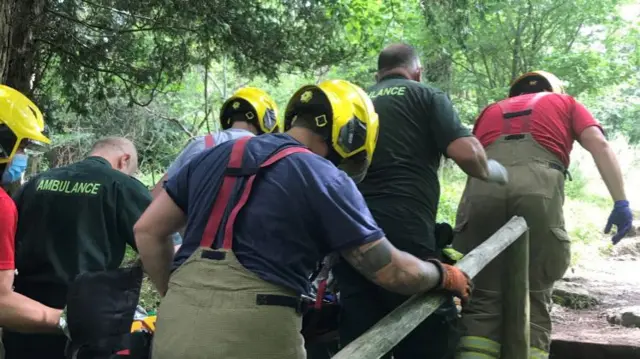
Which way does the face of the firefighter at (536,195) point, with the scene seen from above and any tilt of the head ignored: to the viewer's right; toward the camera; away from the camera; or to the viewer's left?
away from the camera

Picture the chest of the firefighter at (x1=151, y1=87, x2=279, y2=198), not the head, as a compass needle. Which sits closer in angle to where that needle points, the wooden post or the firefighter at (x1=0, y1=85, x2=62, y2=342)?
the wooden post

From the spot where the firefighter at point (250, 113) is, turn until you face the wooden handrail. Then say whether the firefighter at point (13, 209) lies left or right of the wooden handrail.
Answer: right

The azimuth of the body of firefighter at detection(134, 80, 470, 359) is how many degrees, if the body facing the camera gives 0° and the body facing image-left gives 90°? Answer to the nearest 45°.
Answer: approximately 225°

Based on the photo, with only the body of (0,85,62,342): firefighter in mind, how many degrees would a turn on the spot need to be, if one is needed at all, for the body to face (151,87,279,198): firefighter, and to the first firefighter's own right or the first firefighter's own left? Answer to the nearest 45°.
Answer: approximately 45° to the first firefighter's own left

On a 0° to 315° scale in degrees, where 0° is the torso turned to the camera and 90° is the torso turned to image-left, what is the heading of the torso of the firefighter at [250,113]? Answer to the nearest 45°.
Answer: approximately 225°

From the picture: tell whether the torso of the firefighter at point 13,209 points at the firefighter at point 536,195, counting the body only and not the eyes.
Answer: yes

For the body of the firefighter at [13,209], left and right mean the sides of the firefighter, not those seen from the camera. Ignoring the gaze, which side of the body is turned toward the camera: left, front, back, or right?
right

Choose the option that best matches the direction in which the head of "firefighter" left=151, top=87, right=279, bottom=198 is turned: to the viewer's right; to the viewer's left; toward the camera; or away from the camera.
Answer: away from the camera

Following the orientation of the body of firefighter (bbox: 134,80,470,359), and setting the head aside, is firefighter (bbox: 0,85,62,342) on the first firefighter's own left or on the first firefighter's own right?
on the first firefighter's own left

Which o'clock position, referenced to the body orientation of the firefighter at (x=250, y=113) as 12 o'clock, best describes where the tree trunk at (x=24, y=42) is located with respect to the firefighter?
The tree trunk is roughly at 9 o'clock from the firefighter.

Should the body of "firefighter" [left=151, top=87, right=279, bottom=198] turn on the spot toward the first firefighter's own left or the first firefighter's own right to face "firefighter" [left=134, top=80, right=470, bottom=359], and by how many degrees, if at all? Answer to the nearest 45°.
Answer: approximately 135° to the first firefighter's own right
